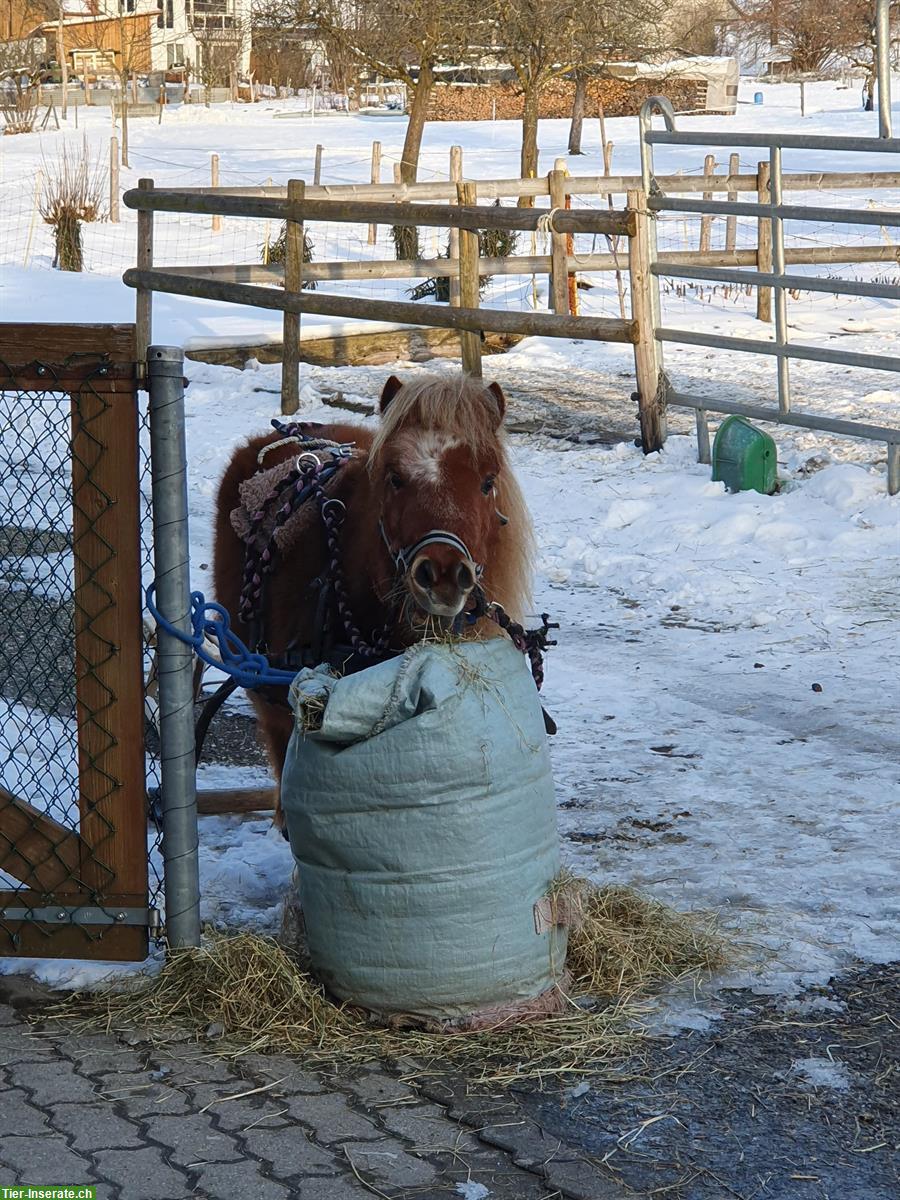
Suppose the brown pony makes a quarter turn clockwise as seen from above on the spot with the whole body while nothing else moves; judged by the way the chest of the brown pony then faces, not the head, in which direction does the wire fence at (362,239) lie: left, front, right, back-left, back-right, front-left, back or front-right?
back-right

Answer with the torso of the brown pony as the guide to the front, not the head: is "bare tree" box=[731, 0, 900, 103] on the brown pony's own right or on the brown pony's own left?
on the brown pony's own left

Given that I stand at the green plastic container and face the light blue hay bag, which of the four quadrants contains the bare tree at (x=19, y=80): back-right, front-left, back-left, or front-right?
back-right

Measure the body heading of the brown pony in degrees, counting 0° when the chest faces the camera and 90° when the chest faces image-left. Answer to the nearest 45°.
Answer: approximately 315°

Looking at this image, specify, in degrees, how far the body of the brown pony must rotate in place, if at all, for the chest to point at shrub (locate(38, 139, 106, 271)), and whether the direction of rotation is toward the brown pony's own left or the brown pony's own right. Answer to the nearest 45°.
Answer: approximately 135° to the brown pony's own left

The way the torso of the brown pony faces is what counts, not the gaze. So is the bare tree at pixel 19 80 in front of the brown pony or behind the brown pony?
behind

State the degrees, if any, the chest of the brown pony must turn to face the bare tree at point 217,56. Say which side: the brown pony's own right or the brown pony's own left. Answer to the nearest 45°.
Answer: approximately 135° to the brown pony's own left

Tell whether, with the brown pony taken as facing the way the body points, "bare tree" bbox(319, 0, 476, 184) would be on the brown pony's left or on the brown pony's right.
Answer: on the brown pony's left
